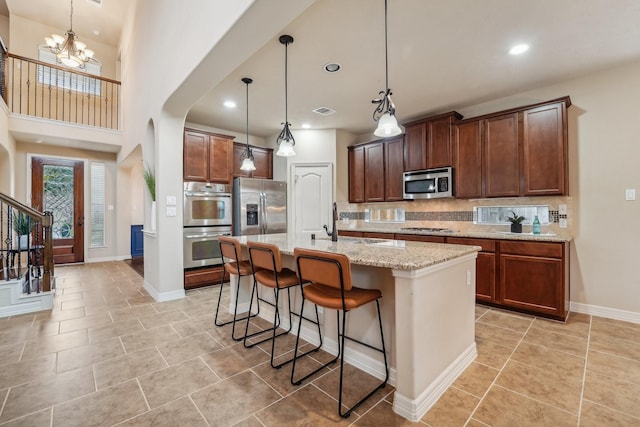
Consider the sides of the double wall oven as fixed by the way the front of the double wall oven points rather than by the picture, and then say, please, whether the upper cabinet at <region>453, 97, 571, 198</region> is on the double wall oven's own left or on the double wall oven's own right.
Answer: on the double wall oven's own left

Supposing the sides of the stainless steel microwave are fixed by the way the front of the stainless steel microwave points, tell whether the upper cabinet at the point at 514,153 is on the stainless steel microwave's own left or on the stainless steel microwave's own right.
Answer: on the stainless steel microwave's own left

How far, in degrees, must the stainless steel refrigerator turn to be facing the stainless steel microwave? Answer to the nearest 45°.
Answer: approximately 45° to its left

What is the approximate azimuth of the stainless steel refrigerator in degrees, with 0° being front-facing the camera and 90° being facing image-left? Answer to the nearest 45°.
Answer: approximately 0°

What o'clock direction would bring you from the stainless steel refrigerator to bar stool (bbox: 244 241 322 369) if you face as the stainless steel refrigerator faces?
The bar stool is roughly at 12 o'clock from the stainless steel refrigerator.

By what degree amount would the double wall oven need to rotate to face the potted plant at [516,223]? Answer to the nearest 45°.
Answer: approximately 45° to its left

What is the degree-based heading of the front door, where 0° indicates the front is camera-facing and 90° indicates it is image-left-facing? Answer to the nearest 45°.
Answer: approximately 0°
